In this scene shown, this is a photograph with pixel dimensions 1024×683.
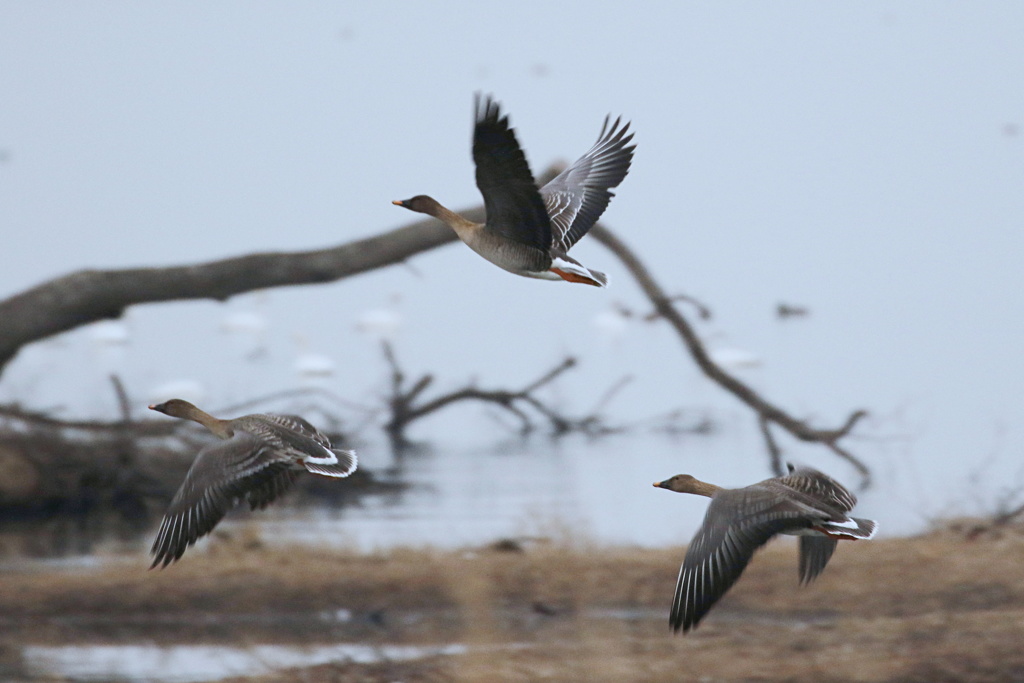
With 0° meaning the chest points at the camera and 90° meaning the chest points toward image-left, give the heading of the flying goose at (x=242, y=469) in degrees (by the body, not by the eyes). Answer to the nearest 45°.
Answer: approximately 90°

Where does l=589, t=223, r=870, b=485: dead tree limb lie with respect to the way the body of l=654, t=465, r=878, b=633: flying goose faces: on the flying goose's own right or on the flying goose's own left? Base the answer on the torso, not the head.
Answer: on the flying goose's own right

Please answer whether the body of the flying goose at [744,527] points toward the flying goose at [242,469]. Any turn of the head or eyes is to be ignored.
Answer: yes

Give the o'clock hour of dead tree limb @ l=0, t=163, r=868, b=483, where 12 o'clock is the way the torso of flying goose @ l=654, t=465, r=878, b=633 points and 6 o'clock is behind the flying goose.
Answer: The dead tree limb is roughly at 2 o'clock from the flying goose.

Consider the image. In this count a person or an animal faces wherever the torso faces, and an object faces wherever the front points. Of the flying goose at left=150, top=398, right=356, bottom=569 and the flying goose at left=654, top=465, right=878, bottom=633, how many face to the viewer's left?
2

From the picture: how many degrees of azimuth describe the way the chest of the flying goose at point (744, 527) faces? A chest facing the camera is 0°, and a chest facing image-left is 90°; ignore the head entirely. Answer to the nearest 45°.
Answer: approximately 90°

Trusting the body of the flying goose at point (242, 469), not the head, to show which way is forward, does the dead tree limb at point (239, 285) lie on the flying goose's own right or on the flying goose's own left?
on the flying goose's own right
